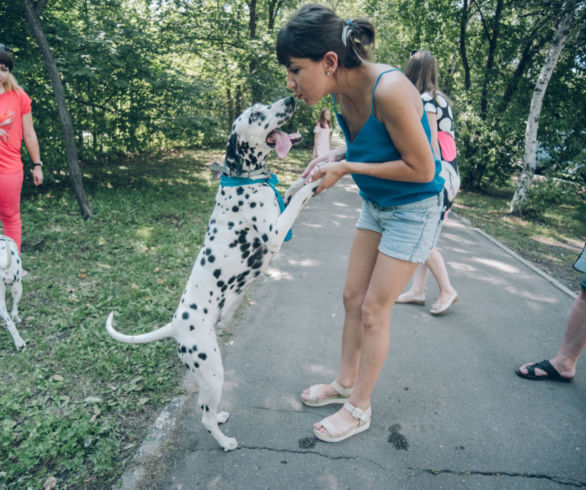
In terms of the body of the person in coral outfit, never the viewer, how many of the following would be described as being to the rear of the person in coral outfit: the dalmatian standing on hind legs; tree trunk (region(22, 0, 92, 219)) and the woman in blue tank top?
1

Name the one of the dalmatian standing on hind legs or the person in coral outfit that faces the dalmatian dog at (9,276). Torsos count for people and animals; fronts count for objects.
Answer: the person in coral outfit

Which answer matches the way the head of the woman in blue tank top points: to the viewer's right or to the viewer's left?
to the viewer's left

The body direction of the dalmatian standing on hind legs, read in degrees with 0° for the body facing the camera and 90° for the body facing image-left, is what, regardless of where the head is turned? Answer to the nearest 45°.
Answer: approximately 270°

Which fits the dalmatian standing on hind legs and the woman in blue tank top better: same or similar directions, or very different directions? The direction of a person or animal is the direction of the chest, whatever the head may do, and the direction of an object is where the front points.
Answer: very different directions

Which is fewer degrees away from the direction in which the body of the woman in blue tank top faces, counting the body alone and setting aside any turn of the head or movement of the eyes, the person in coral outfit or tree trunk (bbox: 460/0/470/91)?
the person in coral outfit

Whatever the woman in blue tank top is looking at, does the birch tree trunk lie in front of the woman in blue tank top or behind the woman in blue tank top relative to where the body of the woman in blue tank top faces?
behind

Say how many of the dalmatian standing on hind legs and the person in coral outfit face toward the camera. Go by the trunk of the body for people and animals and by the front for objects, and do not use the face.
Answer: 1

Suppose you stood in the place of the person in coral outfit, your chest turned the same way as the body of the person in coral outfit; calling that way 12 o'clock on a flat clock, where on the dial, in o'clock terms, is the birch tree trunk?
The birch tree trunk is roughly at 9 o'clock from the person in coral outfit.

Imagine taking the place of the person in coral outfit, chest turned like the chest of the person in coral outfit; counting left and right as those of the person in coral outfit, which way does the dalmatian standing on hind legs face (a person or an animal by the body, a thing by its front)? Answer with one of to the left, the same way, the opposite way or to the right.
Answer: to the left

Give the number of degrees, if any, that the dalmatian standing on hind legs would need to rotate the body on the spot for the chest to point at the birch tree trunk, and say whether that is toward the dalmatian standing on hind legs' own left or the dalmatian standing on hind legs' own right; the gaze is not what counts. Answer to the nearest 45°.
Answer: approximately 45° to the dalmatian standing on hind legs' own left

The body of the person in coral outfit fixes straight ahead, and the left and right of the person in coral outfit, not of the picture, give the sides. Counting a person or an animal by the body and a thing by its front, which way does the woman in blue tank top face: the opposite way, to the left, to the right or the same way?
to the right

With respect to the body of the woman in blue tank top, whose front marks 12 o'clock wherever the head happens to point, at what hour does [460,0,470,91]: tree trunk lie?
The tree trunk is roughly at 5 o'clock from the woman in blue tank top.

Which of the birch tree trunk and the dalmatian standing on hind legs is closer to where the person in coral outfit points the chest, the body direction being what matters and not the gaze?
the dalmatian standing on hind legs

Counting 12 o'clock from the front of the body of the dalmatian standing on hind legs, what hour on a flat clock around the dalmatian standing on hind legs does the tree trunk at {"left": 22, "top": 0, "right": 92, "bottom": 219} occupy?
The tree trunk is roughly at 8 o'clock from the dalmatian standing on hind legs.
